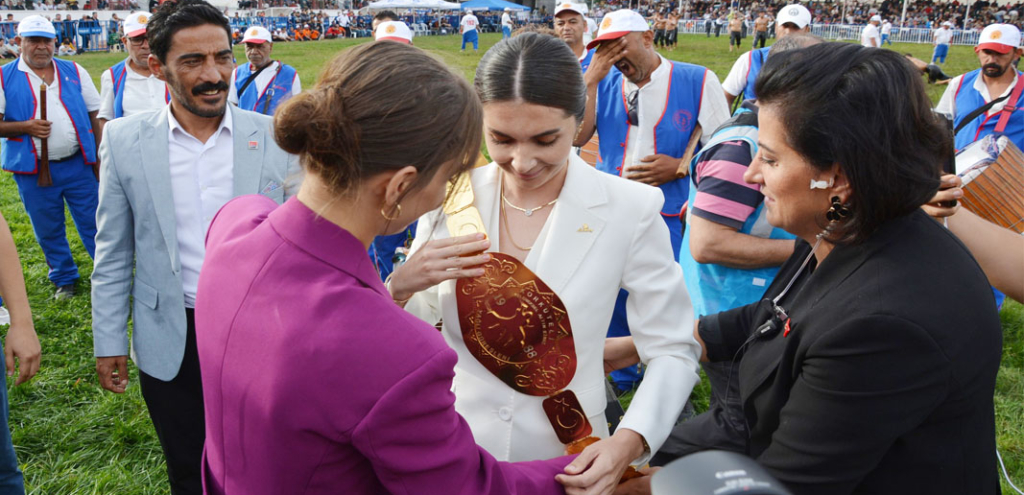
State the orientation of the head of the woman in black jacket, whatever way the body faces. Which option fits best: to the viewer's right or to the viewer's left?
to the viewer's left

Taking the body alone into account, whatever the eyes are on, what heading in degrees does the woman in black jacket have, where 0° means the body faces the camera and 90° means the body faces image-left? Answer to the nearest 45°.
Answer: approximately 90°

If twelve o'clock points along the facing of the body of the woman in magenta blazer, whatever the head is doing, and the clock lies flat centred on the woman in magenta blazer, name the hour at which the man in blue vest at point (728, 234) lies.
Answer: The man in blue vest is roughly at 12 o'clock from the woman in magenta blazer.

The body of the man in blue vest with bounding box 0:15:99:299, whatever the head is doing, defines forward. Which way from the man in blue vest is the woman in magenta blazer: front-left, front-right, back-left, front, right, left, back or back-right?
front

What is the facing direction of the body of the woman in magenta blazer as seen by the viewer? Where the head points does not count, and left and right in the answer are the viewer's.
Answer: facing away from the viewer and to the right of the viewer

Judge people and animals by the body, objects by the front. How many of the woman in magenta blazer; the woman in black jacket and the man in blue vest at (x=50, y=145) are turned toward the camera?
1

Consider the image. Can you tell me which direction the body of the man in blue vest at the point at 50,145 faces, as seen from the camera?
toward the camera

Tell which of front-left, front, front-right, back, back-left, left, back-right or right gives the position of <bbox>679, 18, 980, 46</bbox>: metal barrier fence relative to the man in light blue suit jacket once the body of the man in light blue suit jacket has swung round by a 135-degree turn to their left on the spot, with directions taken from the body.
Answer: front-right

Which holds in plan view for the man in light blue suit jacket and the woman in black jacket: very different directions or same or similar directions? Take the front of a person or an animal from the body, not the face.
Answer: very different directions

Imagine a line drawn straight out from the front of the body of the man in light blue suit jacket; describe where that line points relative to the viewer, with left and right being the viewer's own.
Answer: facing the viewer and to the right of the viewer
